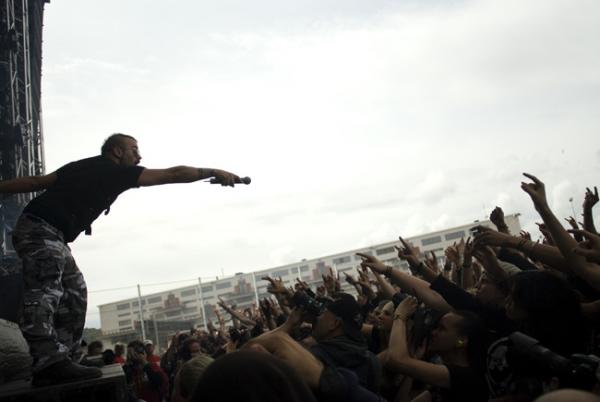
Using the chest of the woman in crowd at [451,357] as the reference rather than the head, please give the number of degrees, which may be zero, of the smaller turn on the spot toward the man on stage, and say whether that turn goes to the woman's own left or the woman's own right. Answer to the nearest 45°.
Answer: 0° — they already face them

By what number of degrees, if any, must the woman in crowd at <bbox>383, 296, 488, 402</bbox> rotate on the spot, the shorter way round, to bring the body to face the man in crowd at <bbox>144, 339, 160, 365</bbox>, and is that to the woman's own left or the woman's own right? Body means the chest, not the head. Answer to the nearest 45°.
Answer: approximately 45° to the woman's own right

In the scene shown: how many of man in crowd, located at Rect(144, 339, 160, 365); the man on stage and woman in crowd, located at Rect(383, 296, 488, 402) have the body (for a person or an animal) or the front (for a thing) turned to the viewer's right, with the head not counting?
1

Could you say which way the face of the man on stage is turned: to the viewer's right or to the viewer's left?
to the viewer's right

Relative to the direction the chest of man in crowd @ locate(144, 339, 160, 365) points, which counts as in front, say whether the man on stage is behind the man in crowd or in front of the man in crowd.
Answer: in front

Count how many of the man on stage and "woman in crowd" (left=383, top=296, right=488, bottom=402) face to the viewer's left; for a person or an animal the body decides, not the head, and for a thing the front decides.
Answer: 1

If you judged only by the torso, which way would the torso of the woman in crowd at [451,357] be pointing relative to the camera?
to the viewer's left

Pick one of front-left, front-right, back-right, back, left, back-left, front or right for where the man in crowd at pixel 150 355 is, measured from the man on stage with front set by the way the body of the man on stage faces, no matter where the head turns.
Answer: left

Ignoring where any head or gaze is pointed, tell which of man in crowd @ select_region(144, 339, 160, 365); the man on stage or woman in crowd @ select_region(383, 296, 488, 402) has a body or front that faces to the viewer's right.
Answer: the man on stage

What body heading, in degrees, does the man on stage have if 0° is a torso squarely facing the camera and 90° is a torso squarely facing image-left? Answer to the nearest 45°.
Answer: approximately 270°
